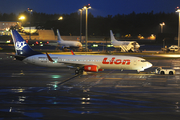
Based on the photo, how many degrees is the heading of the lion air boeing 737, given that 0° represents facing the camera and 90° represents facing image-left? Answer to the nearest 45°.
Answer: approximately 270°
